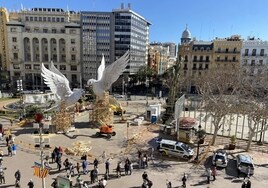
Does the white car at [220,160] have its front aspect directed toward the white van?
no

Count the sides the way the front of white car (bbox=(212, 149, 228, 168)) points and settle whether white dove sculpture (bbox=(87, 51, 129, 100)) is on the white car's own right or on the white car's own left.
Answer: on the white car's own right

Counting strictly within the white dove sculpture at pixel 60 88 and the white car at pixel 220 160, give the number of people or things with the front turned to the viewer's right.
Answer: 1

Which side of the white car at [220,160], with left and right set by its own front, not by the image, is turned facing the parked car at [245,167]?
left

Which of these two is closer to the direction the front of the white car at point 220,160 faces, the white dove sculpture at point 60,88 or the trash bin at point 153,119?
the white dove sculpture

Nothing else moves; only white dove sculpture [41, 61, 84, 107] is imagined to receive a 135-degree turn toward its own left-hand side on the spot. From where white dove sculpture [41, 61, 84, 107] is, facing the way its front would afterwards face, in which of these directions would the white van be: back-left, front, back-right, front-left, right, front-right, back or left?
back

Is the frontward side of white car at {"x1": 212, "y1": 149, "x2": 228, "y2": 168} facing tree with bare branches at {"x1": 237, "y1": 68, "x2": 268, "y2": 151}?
no

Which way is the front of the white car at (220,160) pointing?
toward the camera

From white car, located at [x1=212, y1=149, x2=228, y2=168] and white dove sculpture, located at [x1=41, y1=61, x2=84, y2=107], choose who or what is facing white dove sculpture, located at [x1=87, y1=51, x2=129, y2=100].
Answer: white dove sculpture, located at [x1=41, y1=61, x2=84, y2=107]

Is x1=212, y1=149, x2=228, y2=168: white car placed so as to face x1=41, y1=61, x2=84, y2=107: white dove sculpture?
no

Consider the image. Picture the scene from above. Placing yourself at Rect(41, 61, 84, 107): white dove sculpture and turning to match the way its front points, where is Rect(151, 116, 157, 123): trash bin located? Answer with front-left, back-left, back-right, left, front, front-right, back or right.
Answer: front

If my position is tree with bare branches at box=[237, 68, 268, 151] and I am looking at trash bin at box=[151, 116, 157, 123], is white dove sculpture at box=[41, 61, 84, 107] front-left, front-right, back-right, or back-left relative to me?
front-left

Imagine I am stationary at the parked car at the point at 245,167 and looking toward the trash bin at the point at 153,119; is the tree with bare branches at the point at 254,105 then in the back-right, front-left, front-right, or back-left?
front-right

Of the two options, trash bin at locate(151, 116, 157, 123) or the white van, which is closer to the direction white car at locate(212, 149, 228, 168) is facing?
the white van
